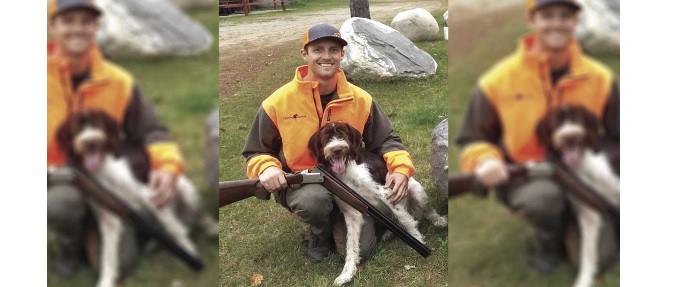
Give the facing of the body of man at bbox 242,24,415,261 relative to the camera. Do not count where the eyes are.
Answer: toward the camera

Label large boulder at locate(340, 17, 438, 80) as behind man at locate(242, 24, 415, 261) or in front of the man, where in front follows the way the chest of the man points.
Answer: behind

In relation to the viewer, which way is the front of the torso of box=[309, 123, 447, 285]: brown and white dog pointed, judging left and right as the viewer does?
facing the viewer and to the left of the viewer

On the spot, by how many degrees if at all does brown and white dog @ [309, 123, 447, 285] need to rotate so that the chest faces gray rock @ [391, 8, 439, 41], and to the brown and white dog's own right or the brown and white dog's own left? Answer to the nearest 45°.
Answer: approximately 135° to the brown and white dog's own right
